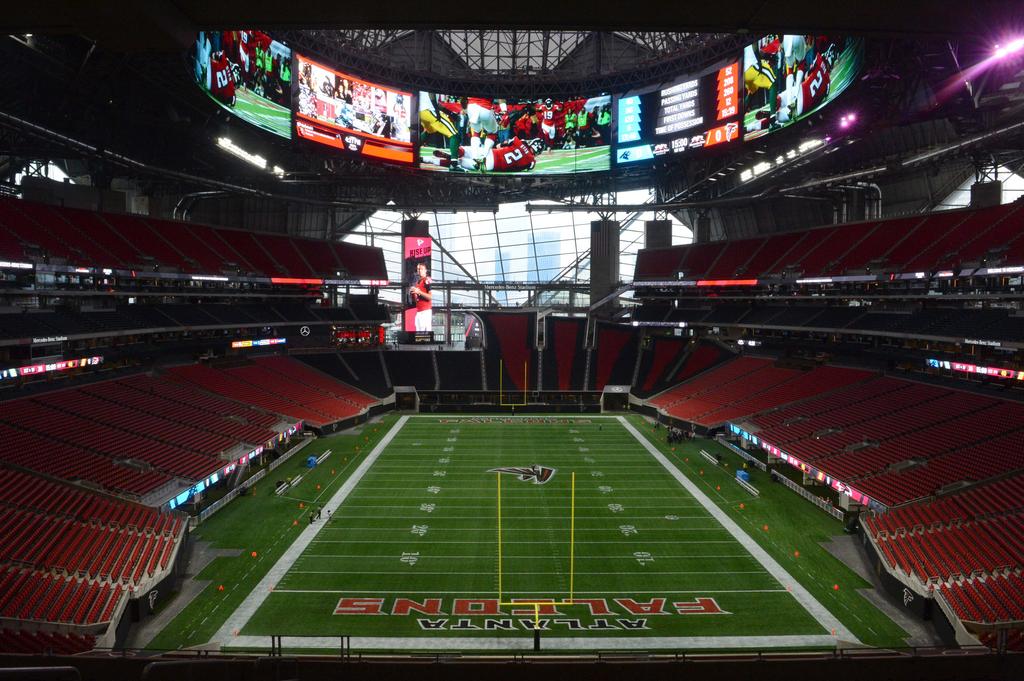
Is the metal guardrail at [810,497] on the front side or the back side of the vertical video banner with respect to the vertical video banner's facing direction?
on the front side

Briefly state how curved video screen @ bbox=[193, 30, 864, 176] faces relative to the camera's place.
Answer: facing the viewer

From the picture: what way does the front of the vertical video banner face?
toward the camera

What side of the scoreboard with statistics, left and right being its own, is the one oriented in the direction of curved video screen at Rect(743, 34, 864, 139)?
left

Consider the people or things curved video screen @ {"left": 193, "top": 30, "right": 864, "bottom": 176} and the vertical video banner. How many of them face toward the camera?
2

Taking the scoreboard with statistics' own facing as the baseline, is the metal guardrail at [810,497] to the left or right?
on its left
